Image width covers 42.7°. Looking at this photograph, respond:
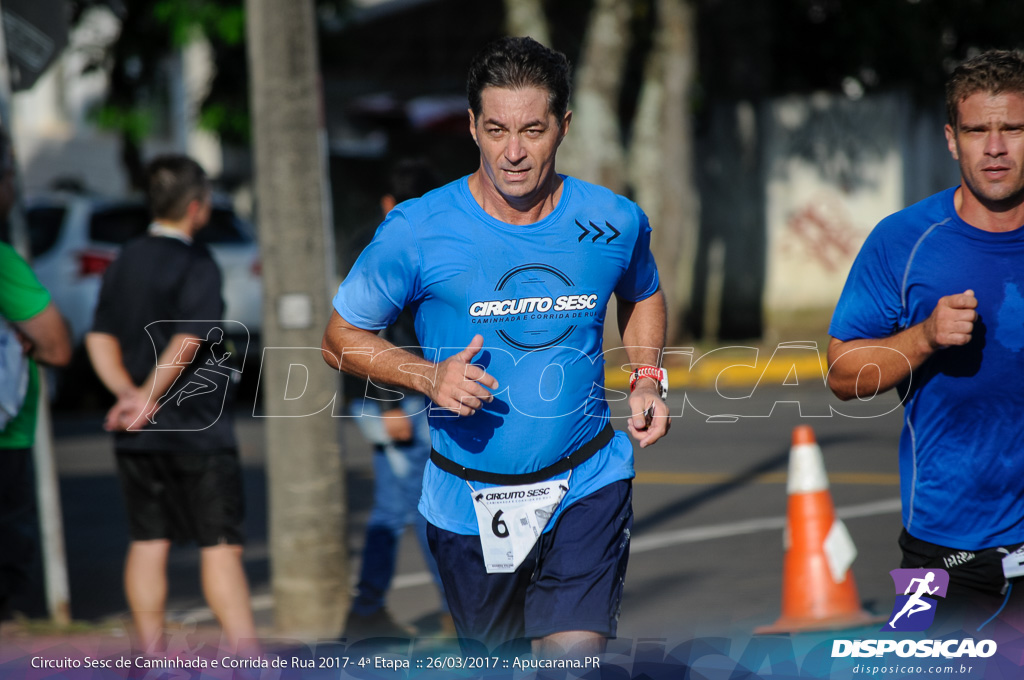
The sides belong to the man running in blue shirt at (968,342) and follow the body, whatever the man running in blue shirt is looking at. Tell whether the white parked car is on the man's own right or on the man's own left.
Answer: on the man's own right

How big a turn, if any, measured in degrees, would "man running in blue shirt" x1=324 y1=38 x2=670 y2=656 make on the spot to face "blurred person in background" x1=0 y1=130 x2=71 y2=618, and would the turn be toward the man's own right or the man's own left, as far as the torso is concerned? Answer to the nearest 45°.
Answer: approximately 135° to the man's own right

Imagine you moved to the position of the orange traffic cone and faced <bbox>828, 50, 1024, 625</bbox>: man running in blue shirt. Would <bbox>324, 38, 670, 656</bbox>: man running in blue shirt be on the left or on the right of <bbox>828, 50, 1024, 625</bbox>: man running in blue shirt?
right

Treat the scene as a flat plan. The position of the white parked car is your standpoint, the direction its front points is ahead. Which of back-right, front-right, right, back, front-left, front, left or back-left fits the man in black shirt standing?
back-left

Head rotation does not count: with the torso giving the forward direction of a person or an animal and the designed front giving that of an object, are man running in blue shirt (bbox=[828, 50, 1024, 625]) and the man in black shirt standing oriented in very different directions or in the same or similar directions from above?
very different directions

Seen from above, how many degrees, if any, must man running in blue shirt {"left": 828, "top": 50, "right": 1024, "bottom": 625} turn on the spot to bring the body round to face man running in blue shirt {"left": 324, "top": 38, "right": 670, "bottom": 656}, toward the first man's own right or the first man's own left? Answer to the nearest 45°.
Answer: approximately 90° to the first man's own right

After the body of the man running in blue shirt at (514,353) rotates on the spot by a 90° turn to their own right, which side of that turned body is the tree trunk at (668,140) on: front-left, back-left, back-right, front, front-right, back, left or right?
right

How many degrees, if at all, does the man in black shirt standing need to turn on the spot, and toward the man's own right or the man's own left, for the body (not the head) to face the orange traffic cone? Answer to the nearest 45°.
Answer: approximately 45° to the man's own right
